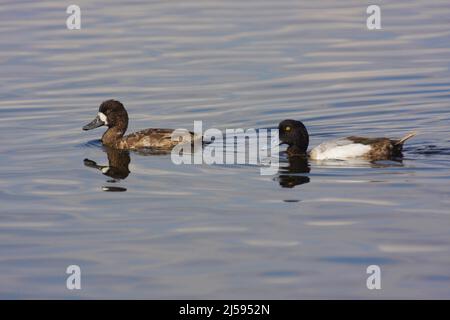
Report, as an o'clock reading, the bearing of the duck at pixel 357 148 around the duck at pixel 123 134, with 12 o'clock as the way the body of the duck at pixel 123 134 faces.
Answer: the duck at pixel 357 148 is roughly at 7 o'clock from the duck at pixel 123 134.

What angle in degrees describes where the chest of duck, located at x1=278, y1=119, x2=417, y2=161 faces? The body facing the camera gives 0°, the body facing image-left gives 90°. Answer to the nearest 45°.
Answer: approximately 90°

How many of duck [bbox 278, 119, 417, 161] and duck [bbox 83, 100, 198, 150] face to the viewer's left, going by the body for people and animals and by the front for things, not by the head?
2

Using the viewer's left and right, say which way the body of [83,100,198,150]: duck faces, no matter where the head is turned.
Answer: facing to the left of the viewer
